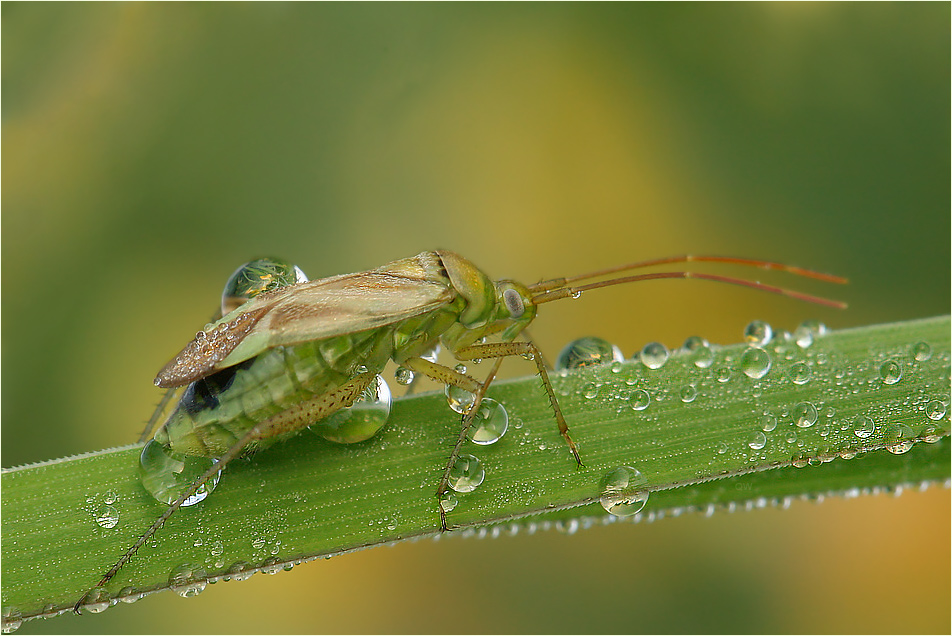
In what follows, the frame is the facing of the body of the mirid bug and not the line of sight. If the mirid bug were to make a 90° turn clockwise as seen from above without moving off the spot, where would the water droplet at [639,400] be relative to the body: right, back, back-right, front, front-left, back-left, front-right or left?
left

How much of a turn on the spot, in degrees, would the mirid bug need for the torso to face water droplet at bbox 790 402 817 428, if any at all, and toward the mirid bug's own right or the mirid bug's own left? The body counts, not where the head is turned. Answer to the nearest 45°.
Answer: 0° — it already faces it

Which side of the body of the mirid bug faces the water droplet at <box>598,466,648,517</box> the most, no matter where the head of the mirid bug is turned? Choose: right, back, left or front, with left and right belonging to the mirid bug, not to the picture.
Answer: front

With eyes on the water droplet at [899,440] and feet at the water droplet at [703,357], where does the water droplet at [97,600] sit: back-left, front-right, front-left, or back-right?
back-right

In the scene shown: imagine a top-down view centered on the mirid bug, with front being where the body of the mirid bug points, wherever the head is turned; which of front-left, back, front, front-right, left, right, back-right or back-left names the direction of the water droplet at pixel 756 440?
front

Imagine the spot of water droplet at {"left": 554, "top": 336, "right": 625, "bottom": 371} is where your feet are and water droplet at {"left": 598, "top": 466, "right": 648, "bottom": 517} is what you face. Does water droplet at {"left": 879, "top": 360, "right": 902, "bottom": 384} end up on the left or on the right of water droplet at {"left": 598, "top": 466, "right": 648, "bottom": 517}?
left

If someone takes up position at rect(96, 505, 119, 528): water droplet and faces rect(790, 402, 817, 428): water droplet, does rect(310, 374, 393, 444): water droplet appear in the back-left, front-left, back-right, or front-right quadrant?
front-left

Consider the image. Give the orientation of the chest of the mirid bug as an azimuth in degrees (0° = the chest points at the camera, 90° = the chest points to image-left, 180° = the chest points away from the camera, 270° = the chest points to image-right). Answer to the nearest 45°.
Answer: approximately 270°
